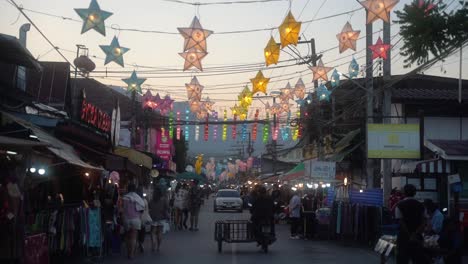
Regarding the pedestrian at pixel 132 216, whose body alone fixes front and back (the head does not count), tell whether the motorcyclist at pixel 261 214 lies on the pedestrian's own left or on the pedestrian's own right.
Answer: on the pedestrian's own right

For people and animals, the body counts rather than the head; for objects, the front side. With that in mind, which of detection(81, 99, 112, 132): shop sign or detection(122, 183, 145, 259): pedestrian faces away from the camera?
the pedestrian

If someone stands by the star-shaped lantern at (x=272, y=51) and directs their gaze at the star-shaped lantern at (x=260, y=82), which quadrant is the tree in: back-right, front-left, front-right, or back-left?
back-right

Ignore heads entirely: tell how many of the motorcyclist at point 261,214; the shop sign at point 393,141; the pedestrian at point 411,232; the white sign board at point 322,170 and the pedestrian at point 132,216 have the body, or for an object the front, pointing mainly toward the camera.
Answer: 2

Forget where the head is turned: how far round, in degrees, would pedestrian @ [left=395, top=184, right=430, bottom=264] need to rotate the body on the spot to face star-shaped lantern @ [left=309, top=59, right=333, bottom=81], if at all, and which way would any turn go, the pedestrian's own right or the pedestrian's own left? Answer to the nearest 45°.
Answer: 0° — they already face it

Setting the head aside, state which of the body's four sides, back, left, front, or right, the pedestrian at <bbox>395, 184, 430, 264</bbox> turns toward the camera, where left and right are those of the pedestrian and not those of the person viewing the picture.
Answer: back

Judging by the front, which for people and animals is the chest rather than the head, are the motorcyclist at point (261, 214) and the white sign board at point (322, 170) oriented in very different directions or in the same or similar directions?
very different directions

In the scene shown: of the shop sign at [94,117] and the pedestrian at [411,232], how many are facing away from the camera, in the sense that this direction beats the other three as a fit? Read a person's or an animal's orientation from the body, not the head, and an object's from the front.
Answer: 1

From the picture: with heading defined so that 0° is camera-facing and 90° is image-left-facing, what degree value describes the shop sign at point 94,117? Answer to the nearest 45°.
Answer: approximately 315°

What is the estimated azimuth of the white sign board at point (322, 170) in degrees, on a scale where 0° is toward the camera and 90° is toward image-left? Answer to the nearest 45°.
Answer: approximately 0°

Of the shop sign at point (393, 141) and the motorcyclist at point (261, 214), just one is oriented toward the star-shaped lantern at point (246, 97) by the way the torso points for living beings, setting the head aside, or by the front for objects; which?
the motorcyclist

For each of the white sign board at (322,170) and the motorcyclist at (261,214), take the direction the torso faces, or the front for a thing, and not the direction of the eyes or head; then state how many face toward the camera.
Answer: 1
